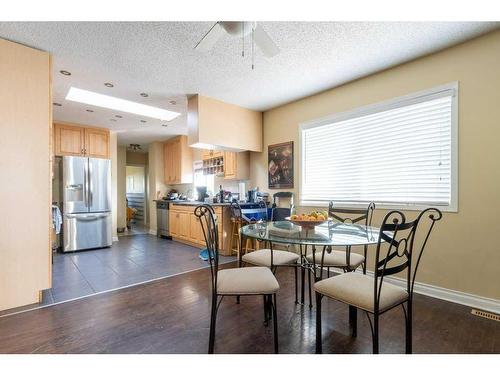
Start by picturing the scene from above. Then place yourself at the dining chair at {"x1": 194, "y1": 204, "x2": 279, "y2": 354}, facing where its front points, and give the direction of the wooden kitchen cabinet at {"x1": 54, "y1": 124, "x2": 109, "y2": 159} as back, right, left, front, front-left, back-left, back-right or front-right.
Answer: back-left

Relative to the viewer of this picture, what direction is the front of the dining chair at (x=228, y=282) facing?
facing to the right of the viewer

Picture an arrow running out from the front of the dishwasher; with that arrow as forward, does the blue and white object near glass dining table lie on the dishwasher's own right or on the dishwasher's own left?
on the dishwasher's own left

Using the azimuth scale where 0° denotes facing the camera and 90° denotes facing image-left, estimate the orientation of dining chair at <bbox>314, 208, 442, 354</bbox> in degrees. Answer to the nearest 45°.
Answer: approximately 135°

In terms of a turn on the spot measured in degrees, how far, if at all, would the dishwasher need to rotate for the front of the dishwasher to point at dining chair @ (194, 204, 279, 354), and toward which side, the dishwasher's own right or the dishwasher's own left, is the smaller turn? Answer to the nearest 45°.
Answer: approximately 45° to the dishwasher's own left

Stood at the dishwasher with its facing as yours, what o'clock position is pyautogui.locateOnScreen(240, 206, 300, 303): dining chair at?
The dining chair is roughly at 10 o'clock from the dishwasher.

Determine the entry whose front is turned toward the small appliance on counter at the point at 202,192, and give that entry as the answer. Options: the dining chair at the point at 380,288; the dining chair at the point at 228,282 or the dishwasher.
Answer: the dining chair at the point at 380,288

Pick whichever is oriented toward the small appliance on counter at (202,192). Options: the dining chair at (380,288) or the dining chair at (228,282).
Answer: the dining chair at (380,288)

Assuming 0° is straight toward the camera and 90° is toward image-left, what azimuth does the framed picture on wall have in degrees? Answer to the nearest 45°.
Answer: approximately 45°

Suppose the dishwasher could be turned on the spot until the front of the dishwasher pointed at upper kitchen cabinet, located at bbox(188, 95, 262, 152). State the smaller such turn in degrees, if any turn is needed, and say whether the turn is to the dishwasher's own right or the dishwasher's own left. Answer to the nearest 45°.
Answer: approximately 45° to the dishwasher's own left

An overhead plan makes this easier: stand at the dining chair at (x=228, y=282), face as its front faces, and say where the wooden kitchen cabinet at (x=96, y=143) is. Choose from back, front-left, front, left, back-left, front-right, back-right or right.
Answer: back-left

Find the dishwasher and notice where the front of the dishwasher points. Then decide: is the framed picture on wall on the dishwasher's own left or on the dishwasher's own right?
on the dishwasher's own left

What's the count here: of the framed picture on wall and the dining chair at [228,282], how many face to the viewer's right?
1
